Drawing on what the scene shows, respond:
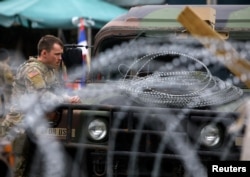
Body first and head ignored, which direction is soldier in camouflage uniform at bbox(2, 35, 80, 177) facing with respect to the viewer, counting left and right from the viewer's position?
facing to the right of the viewer

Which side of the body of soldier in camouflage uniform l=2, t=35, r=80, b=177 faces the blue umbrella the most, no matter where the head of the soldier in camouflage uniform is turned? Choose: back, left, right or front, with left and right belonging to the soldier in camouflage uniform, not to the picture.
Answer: left

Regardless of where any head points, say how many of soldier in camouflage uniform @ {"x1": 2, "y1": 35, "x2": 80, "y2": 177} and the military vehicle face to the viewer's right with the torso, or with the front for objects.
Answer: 1

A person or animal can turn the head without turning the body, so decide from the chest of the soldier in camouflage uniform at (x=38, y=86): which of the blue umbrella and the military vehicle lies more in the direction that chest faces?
the military vehicle

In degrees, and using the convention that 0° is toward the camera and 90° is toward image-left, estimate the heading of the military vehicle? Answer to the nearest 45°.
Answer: approximately 0°

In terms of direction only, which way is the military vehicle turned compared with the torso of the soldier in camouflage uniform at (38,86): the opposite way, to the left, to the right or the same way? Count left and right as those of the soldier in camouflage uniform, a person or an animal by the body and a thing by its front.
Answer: to the right

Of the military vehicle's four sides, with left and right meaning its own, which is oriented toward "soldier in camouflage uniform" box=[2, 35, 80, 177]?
right

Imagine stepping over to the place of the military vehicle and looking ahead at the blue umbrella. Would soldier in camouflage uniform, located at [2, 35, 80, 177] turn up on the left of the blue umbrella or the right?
left
